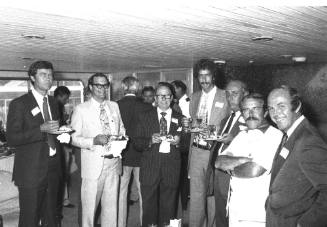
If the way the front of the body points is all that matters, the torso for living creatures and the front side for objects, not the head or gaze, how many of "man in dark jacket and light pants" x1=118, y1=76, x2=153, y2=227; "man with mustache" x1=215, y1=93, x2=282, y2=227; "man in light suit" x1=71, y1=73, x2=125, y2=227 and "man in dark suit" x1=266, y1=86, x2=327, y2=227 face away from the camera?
1

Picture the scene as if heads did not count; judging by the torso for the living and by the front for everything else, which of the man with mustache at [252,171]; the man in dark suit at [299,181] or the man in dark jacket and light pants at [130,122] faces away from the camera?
the man in dark jacket and light pants at [130,122]

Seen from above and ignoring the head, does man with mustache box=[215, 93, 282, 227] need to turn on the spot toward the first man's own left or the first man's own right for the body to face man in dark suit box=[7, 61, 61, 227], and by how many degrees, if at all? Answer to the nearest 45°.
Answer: approximately 45° to the first man's own right

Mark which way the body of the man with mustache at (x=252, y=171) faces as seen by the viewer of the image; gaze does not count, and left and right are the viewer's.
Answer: facing the viewer and to the left of the viewer

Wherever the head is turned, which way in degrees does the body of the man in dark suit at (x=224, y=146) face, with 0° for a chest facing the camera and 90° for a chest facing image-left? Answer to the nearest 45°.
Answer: approximately 45°

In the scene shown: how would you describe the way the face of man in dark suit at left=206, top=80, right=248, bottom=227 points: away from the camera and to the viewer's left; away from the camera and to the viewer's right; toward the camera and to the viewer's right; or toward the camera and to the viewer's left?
toward the camera and to the viewer's left

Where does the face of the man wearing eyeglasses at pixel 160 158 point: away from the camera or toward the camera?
toward the camera

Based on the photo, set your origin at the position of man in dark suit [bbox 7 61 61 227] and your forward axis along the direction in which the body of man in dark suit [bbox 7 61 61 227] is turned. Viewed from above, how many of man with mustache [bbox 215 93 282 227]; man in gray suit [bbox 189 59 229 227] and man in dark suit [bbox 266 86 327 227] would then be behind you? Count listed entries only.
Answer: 0

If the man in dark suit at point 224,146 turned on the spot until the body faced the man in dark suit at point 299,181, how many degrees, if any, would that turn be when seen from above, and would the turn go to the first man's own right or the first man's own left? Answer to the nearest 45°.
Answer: approximately 90° to the first man's own left

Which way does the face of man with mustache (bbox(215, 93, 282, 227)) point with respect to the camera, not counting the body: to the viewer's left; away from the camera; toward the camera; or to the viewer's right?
toward the camera

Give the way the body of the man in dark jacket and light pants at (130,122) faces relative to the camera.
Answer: away from the camera

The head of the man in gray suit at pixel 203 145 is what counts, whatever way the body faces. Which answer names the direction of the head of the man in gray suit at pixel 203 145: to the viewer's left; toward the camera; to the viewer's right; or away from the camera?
toward the camera

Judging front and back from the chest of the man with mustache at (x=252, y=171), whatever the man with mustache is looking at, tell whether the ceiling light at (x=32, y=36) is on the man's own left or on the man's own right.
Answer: on the man's own right

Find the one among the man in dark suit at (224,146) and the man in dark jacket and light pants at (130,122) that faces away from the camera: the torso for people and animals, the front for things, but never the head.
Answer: the man in dark jacket and light pants at (130,122)

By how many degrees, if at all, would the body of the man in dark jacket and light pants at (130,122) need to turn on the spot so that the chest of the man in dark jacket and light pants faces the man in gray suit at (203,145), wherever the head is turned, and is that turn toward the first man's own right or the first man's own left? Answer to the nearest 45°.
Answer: approximately 135° to the first man's own right
